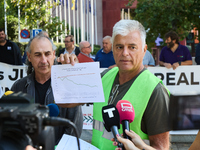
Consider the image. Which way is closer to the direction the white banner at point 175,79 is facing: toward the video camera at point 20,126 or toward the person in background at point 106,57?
the video camera

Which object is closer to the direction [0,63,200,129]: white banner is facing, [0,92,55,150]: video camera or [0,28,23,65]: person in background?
the video camera

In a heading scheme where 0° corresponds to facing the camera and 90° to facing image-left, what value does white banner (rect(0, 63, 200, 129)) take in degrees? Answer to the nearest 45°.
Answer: approximately 0°

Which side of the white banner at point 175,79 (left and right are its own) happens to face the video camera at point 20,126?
front

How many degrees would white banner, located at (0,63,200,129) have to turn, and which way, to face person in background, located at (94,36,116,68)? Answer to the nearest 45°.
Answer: approximately 135° to its right
